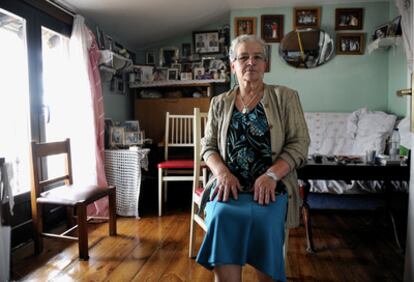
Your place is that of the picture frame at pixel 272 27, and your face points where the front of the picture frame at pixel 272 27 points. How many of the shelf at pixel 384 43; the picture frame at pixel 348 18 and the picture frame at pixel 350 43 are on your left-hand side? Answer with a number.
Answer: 3

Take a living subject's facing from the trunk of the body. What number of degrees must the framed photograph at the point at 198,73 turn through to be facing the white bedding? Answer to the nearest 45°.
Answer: approximately 45° to its left

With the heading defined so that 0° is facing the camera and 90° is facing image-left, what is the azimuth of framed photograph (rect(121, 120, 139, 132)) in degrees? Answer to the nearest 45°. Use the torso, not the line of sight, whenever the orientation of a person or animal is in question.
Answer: approximately 0°

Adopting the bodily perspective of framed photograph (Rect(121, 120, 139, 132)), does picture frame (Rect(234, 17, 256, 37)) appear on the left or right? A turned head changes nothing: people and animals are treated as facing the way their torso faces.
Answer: on its left
